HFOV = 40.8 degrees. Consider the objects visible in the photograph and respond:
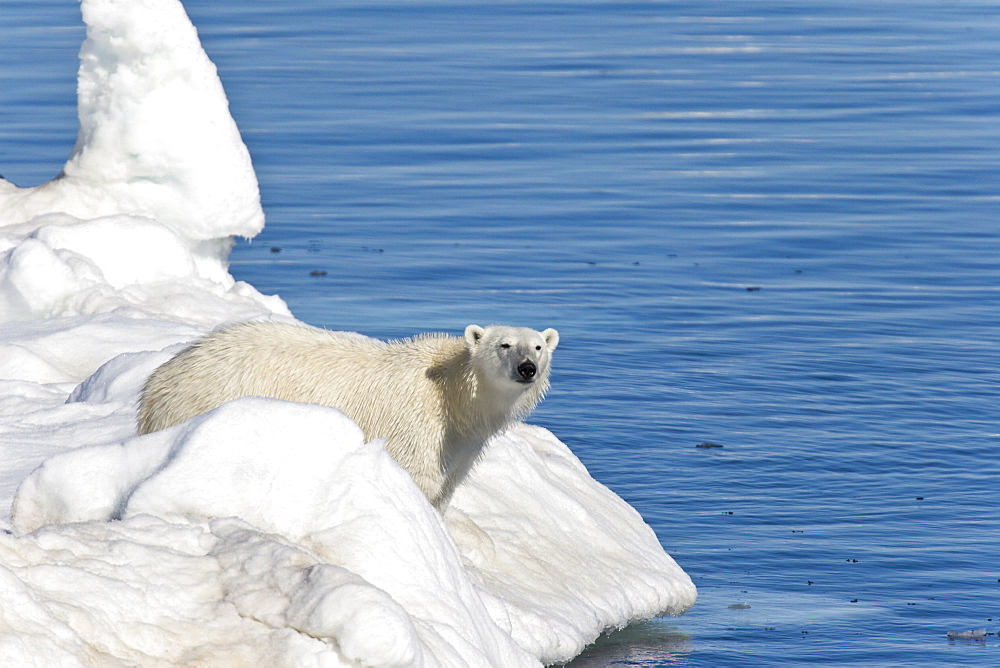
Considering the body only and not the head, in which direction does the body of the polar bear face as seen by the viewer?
to the viewer's right
